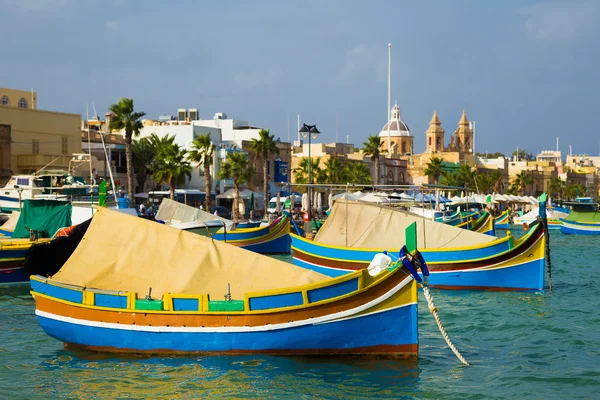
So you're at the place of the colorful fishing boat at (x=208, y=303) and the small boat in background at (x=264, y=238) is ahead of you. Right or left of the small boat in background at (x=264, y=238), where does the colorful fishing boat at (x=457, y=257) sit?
right

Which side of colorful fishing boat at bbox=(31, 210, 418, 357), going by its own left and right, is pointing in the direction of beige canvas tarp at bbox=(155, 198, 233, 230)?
left

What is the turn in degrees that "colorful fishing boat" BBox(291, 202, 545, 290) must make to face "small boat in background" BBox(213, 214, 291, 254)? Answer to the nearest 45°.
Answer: approximately 135° to its left

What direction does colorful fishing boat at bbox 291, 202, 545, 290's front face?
to the viewer's right

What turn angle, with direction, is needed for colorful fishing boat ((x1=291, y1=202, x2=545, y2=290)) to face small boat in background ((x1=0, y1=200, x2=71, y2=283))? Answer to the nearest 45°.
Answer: approximately 180°

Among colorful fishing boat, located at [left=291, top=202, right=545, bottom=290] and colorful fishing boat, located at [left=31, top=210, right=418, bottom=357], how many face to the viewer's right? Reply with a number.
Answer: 2

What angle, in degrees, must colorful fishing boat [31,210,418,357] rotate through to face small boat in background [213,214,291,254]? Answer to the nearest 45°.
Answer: approximately 90° to its left

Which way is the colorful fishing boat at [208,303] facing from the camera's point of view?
to the viewer's right

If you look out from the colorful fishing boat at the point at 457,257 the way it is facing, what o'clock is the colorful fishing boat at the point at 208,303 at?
the colorful fishing boat at the point at 208,303 is roughly at 4 o'clock from the colorful fishing boat at the point at 457,257.

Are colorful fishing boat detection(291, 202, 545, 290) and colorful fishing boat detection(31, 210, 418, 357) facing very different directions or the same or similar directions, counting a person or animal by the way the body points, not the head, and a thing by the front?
same or similar directions
